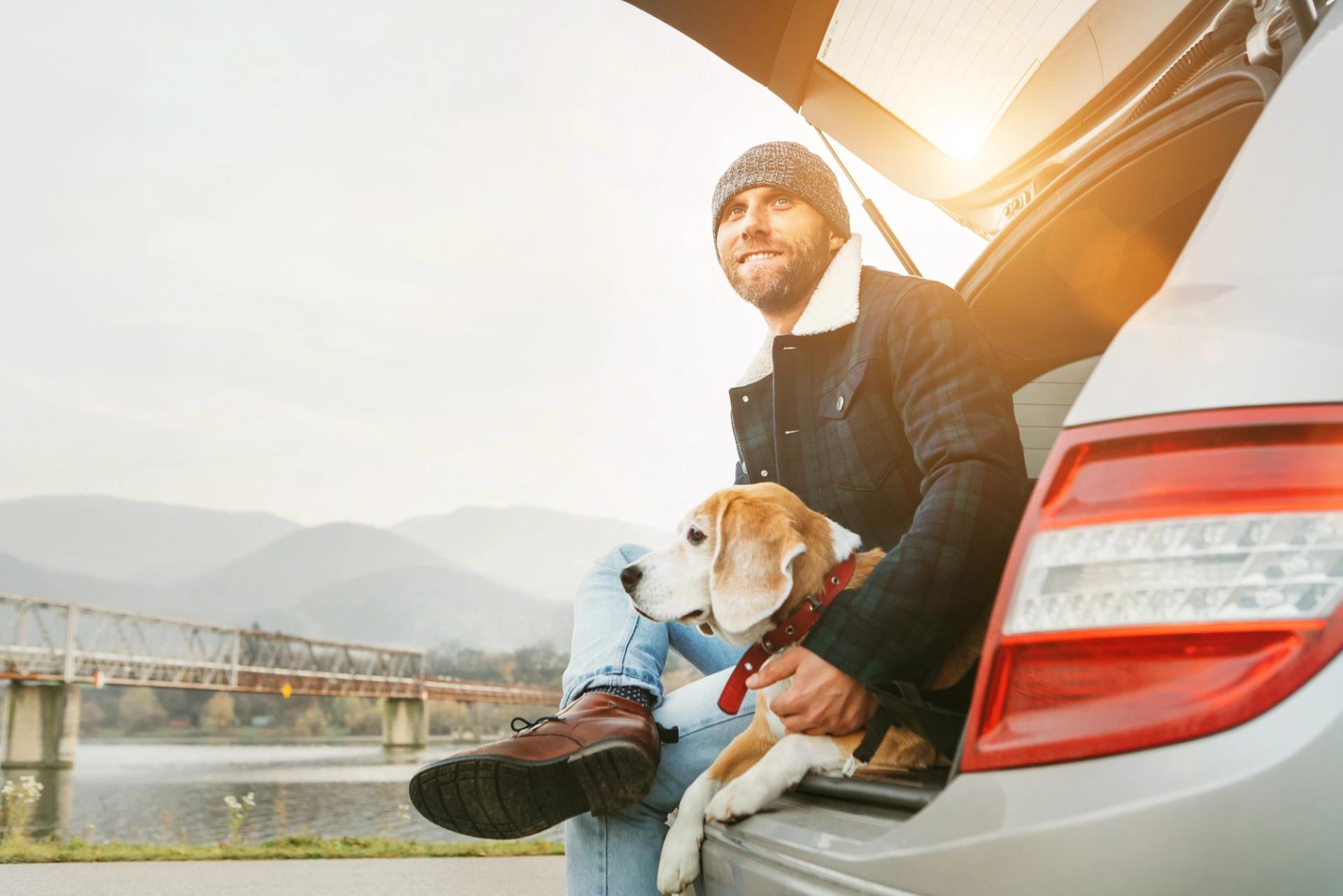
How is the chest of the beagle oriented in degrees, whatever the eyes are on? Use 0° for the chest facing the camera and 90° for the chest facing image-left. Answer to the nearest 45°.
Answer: approximately 90°

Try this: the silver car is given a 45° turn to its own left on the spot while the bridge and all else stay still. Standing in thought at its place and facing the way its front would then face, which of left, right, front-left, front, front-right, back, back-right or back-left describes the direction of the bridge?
front-left

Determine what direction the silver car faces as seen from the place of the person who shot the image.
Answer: facing away from the viewer and to the right of the viewer

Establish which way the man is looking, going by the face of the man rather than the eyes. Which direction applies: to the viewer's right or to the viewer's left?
to the viewer's left

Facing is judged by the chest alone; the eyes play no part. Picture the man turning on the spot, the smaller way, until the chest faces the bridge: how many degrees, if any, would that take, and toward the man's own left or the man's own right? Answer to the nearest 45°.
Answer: approximately 90° to the man's own right
